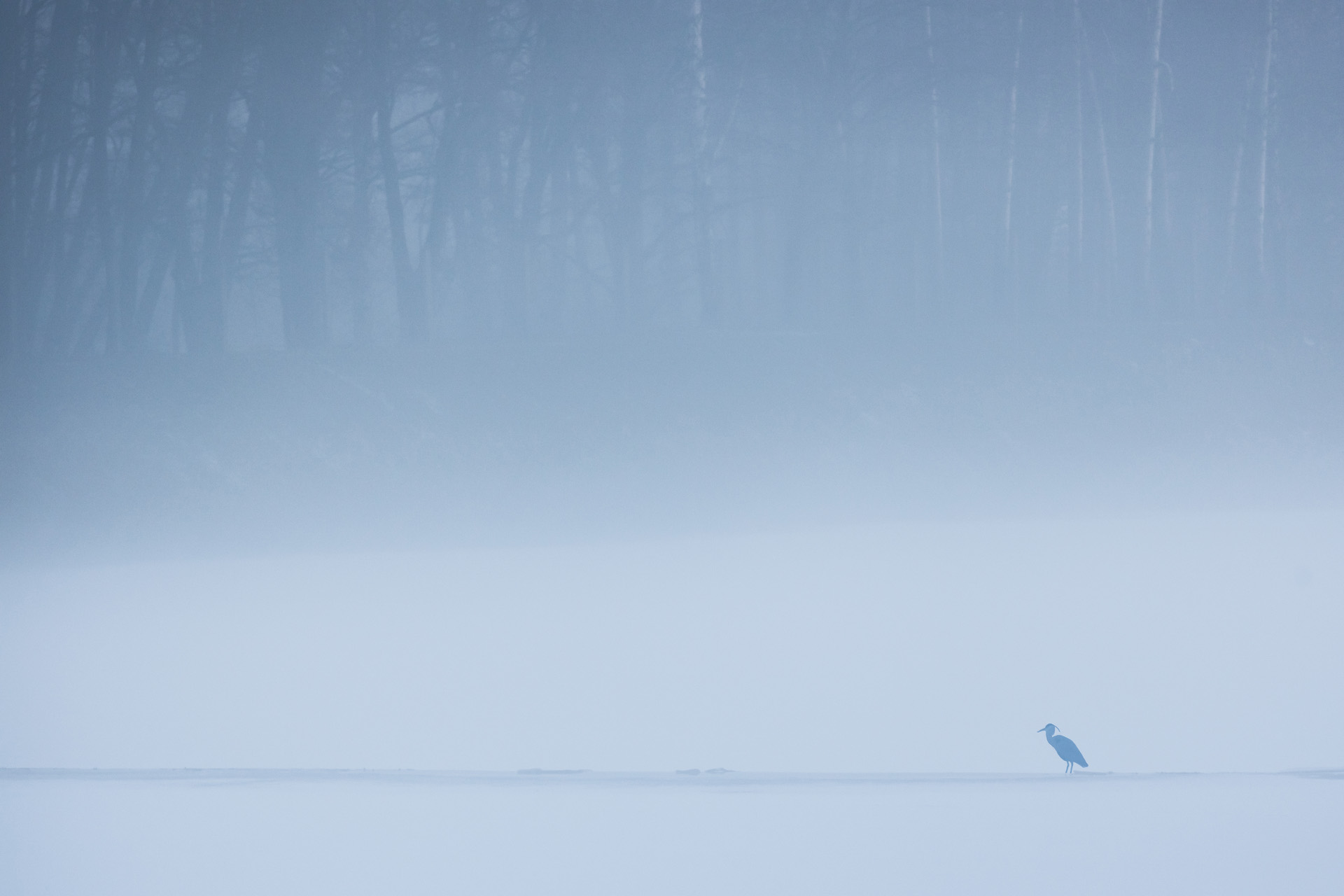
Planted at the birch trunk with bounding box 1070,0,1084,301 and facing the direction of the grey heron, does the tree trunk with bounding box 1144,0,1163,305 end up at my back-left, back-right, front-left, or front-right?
front-left

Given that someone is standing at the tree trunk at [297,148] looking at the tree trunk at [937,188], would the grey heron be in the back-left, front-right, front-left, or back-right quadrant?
front-right

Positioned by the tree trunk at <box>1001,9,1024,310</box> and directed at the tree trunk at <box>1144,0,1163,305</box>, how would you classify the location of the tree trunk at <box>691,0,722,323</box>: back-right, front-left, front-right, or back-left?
back-right

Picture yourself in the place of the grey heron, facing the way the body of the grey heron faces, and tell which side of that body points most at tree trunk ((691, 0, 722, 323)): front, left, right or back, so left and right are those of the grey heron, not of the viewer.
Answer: right

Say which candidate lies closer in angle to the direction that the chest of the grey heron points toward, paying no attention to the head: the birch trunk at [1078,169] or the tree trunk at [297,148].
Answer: the tree trunk

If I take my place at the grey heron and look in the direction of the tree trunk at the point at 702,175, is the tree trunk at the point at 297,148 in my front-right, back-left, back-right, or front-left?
front-left

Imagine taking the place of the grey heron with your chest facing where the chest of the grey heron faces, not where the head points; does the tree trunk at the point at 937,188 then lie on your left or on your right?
on your right

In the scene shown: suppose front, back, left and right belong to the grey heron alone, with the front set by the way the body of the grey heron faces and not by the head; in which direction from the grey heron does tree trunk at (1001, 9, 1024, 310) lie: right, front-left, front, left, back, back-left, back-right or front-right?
right

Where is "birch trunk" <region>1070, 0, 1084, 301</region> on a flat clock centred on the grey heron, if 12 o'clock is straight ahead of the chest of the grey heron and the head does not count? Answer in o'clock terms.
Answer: The birch trunk is roughly at 3 o'clock from the grey heron.

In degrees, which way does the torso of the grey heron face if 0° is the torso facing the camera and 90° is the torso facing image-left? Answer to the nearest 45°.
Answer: approximately 90°

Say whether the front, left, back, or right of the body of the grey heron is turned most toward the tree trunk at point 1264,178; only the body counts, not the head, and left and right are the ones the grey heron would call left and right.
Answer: right
